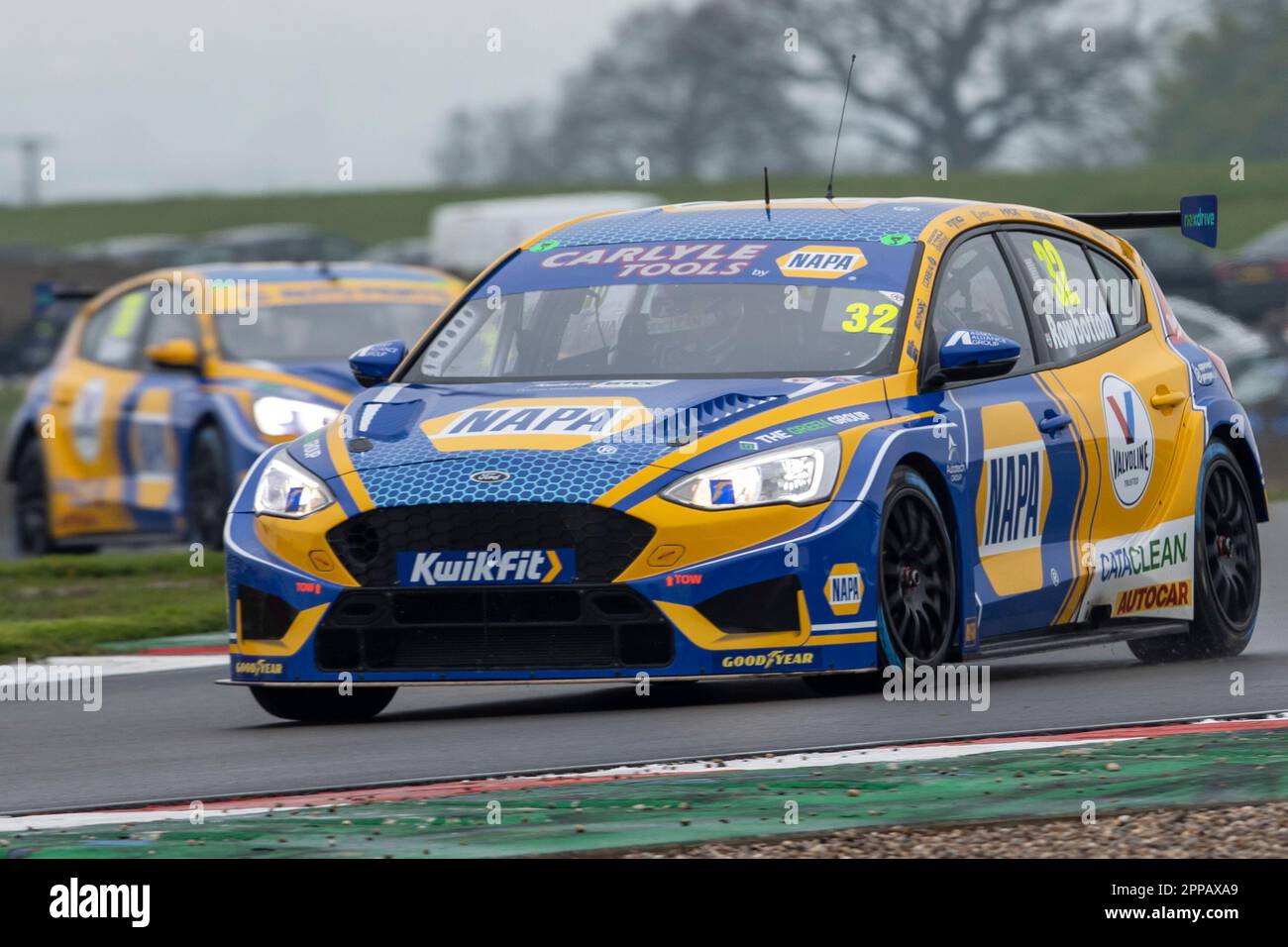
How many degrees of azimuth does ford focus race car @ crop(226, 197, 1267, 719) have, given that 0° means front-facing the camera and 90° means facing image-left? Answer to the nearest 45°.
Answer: approximately 45°

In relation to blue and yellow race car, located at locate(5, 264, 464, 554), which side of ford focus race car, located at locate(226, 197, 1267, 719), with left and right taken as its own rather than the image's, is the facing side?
right
